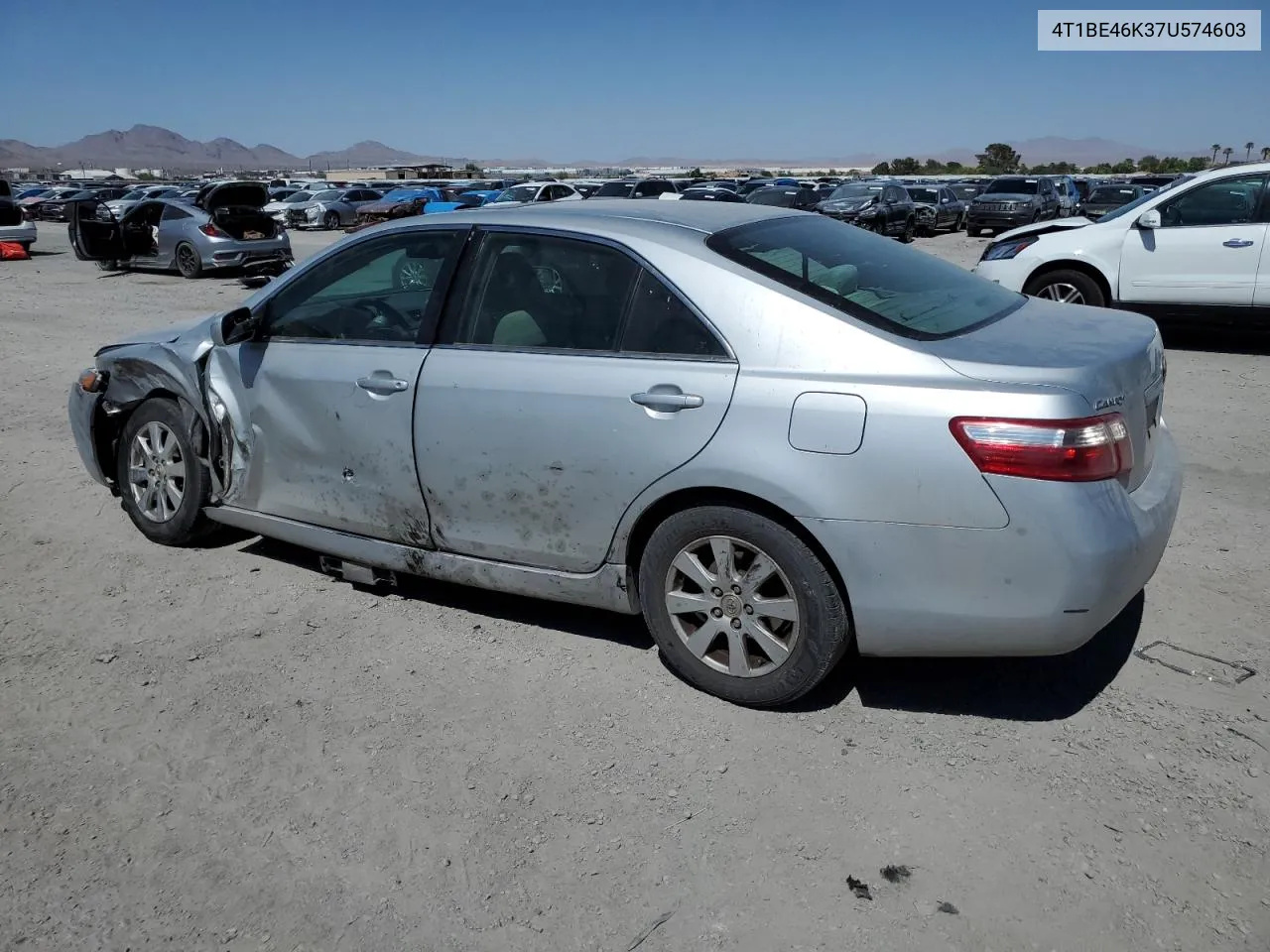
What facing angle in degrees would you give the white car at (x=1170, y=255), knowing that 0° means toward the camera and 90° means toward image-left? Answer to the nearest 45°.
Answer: approximately 90°

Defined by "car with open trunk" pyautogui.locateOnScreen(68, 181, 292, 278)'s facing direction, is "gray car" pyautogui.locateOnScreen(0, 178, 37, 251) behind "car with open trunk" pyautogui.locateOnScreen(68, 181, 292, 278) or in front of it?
in front

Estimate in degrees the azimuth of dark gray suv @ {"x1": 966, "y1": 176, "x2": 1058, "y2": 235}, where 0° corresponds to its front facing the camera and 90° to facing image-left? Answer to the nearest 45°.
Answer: approximately 45°

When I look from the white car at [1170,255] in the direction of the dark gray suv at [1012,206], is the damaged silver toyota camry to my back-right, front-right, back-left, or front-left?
back-left

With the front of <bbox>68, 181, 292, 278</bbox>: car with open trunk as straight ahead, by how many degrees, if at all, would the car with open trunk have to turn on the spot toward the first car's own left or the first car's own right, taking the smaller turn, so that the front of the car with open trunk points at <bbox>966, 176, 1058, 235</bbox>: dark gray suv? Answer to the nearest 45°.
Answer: approximately 135° to the first car's own right

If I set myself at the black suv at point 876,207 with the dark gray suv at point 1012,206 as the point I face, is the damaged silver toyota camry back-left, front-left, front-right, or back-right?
back-right

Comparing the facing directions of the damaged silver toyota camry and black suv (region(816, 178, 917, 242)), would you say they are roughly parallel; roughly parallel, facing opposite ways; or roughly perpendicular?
roughly perpendicular

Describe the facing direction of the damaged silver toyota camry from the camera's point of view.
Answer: facing away from the viewer and to the left of the viewer
